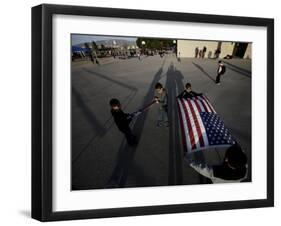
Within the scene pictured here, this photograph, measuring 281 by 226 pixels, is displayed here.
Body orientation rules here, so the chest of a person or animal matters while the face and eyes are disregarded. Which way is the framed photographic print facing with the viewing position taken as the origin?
facing the viewer and to the right of the viewer
